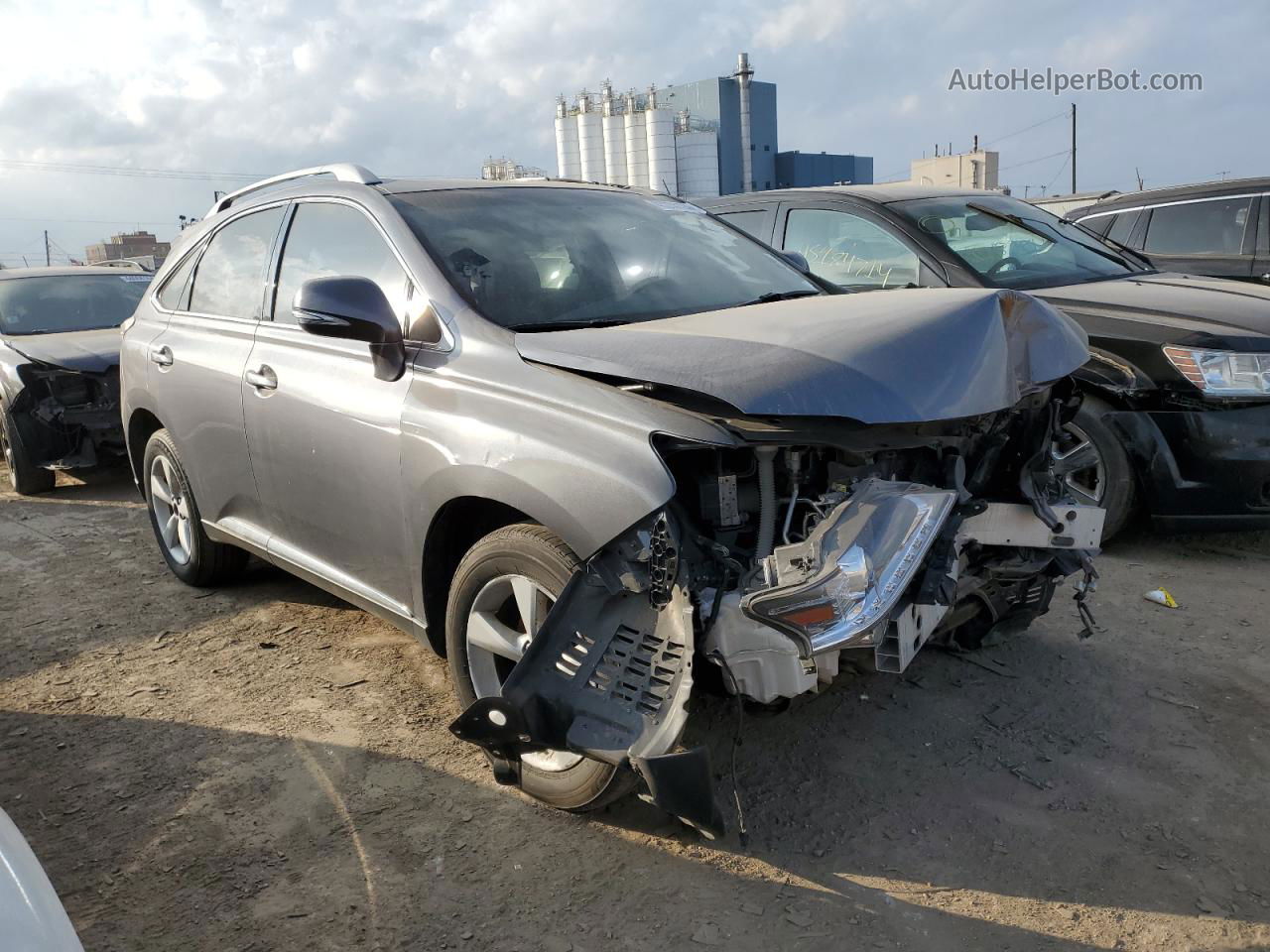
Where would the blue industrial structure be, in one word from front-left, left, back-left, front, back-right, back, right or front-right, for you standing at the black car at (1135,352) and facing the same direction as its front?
back-left

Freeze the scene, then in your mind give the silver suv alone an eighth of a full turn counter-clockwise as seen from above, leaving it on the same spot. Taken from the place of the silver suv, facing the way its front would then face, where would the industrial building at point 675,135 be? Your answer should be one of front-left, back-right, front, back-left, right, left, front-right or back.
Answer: left

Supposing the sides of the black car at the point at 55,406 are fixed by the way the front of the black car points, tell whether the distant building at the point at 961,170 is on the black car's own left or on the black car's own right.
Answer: on the black car's own left

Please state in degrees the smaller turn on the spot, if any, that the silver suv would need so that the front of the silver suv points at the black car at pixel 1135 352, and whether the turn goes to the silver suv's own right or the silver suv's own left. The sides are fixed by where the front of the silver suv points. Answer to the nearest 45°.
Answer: approximately 90° to the silver suv's own left

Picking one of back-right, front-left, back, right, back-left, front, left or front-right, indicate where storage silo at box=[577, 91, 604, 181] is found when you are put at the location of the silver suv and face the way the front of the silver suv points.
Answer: back-left

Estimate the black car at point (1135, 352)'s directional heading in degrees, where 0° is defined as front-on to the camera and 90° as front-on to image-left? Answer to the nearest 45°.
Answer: approximately 315°

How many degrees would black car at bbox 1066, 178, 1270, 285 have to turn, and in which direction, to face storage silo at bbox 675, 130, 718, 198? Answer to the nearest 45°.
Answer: approximately 135° to its left

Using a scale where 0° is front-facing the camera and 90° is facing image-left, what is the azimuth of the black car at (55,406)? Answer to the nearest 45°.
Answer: approximately 315°

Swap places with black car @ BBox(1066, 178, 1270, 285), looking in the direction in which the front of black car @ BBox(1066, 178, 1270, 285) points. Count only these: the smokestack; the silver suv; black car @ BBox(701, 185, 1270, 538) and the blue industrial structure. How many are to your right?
2

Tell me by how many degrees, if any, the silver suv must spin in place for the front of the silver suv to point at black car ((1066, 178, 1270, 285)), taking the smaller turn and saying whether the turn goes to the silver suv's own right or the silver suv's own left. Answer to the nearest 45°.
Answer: approximately 90° to the silver suv's own left

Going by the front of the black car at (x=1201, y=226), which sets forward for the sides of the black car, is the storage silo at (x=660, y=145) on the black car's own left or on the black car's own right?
on the black car's own left

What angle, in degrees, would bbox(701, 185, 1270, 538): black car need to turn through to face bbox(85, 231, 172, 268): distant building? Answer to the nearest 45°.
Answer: approximately 180°

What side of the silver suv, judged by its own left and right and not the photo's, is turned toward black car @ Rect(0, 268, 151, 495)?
back
